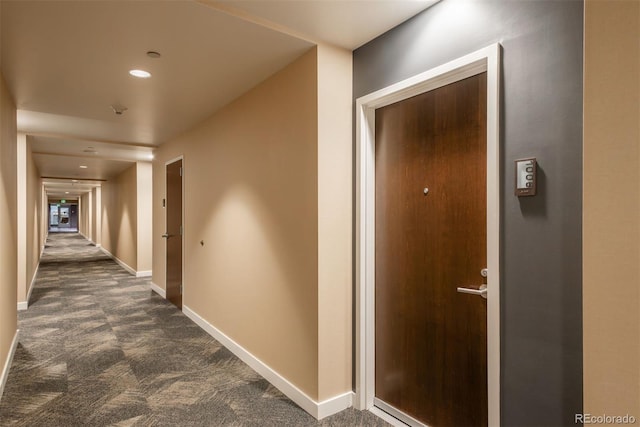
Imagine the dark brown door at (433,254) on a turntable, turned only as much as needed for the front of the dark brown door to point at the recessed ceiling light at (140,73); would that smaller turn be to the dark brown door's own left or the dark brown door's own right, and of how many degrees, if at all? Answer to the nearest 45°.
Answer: approximately 45° to the dark brown door's own right

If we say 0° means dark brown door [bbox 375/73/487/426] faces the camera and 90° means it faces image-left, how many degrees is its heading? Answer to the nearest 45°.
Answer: approximately 45°

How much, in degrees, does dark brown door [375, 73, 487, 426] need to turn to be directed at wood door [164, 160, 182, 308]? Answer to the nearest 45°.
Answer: approximately 90° to its right

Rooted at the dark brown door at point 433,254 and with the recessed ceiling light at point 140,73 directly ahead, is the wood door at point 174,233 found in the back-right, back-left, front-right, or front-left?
front-right

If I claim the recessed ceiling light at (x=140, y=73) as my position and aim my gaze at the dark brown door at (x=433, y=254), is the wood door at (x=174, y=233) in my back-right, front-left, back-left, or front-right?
back-left
